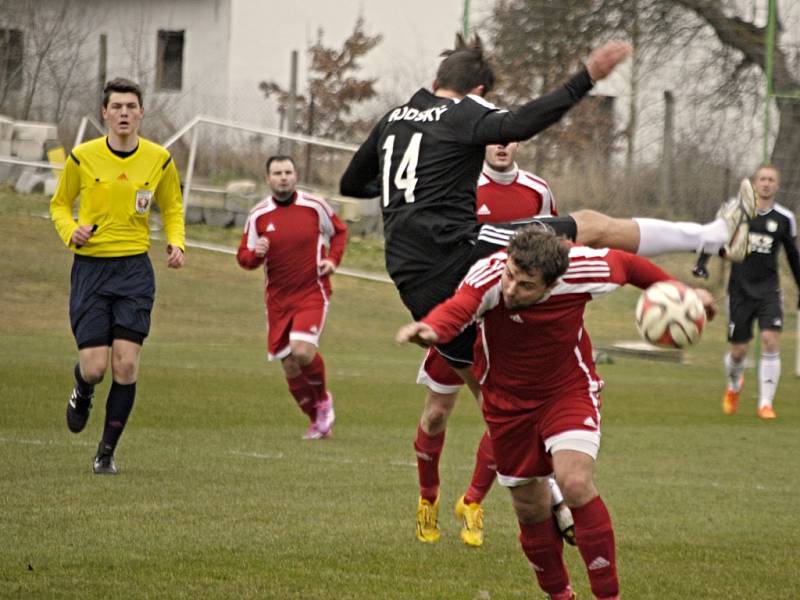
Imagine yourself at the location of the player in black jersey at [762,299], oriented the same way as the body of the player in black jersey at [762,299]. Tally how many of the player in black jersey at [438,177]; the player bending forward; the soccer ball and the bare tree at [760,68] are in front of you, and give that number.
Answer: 3

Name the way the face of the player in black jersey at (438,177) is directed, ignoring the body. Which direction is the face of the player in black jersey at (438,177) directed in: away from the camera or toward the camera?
away from the camera

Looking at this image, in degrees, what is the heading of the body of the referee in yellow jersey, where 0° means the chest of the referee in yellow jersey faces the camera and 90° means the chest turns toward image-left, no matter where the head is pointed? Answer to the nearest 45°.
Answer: approximately 0°

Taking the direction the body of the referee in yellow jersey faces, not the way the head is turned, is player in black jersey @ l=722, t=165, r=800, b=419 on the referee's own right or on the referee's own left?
on the referee's own left

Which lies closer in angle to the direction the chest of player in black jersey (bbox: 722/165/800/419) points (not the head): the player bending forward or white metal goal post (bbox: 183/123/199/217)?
the player bending forward

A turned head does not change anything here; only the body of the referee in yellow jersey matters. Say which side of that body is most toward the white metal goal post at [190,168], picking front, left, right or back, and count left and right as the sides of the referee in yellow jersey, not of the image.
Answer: back

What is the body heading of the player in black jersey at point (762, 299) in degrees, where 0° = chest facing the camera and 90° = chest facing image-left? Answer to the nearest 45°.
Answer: approximately 0°

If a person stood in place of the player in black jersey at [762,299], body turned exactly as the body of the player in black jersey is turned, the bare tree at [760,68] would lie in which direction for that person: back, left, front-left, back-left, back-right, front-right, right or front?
back

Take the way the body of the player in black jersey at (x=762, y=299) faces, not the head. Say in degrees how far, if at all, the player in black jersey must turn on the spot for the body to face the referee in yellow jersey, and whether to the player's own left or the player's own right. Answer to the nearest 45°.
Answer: approximately 45° to the player's own right

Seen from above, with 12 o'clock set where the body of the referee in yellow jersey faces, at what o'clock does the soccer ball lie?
The soccer ball is roughly at 11 o'clock from the referee in yellow jersey.
